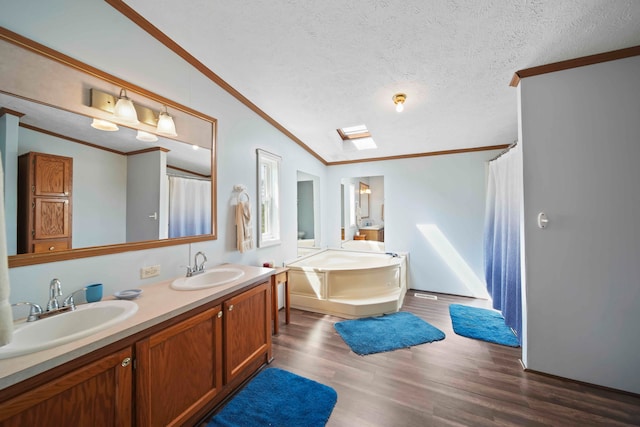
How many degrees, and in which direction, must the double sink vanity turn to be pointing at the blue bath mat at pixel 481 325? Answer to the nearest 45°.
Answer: approximately 45° to its left

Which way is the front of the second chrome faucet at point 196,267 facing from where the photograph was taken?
facing the viewer and to the right of the viewer

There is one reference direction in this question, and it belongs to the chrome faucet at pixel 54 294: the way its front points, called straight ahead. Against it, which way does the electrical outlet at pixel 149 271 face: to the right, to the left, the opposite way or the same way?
the same way

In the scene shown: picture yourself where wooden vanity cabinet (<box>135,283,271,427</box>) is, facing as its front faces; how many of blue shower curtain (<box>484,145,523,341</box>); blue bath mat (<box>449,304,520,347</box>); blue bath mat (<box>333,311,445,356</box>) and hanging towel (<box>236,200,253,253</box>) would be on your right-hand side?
0

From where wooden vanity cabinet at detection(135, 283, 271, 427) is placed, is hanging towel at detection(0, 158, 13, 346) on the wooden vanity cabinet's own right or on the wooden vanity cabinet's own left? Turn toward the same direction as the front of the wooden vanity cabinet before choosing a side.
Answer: on the wooden vanity cabinet's own right

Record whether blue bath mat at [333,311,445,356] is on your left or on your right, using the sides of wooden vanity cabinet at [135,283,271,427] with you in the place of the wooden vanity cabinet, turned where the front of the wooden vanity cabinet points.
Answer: on your left

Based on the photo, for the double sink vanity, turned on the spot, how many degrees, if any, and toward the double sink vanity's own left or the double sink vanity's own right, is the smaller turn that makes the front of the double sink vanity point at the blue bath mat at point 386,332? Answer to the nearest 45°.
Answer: approximately 45° to the double sink vanity's own left

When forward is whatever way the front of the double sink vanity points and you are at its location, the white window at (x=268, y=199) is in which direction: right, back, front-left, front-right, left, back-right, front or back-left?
left

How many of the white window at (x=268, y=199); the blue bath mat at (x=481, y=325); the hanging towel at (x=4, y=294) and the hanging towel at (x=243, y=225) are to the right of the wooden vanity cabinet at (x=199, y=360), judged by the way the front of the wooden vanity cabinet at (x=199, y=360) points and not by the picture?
1

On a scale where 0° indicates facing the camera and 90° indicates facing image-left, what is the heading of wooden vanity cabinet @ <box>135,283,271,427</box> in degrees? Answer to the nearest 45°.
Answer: approximately 315°

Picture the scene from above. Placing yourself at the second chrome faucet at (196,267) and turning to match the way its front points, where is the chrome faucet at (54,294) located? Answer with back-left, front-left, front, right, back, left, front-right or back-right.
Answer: right

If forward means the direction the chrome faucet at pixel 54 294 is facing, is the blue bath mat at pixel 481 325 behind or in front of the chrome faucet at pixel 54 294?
in front

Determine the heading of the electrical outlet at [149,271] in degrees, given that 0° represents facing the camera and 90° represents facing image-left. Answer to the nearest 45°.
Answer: approximately 315°

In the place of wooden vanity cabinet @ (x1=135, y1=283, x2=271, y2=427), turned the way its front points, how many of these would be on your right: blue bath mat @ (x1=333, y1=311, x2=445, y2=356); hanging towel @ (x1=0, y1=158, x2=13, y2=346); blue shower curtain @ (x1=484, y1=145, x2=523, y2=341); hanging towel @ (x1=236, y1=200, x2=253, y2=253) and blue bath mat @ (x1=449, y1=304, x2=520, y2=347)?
1

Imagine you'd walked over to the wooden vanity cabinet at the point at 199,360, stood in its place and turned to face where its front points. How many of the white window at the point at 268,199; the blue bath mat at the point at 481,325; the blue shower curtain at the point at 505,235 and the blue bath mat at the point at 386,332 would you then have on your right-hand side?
0

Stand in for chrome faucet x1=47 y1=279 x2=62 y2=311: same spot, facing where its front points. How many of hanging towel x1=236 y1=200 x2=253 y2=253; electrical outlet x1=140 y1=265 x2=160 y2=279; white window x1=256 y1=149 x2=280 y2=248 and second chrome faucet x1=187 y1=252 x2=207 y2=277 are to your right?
0

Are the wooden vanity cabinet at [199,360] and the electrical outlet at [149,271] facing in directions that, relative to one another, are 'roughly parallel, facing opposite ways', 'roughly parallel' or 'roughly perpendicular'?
roughly parallel

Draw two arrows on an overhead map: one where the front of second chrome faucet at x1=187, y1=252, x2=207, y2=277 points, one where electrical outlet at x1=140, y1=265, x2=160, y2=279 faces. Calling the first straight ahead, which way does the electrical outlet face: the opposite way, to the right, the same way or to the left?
the same way
